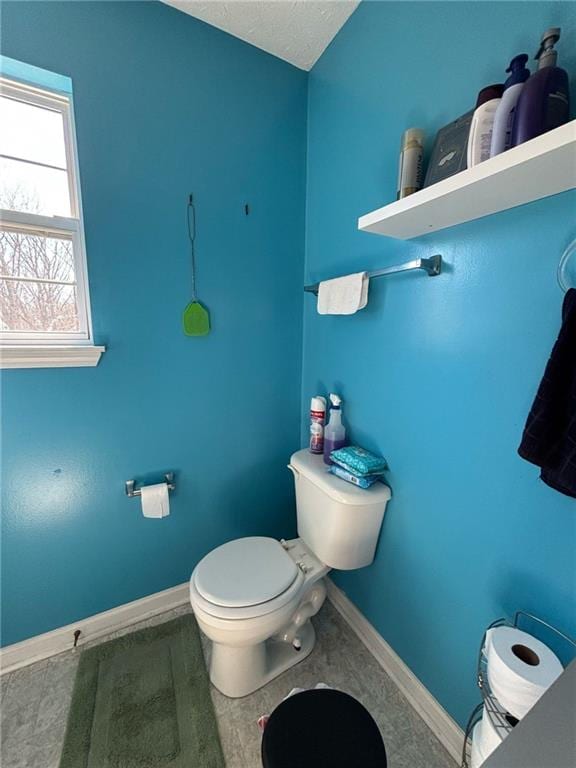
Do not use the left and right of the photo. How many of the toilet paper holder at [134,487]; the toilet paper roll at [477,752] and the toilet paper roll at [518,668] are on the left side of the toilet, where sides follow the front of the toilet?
2

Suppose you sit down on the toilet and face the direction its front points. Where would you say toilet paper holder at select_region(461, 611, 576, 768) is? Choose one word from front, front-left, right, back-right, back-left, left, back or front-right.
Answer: left

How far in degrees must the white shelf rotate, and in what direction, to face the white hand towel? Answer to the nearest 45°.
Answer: approximately 90° to its right

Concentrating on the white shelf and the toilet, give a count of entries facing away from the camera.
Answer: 0

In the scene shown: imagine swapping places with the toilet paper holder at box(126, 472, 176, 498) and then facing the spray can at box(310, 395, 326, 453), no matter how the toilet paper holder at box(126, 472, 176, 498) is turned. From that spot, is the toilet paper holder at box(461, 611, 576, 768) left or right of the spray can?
right

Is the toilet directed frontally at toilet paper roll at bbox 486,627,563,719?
no

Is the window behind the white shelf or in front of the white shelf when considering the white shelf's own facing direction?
in front

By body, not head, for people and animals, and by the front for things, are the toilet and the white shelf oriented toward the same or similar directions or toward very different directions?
same or similar directions

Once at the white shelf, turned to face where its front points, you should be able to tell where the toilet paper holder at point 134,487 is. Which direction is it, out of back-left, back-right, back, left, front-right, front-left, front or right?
front-right

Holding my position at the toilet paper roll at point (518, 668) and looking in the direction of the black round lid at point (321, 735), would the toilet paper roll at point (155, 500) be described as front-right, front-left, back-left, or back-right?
front-right

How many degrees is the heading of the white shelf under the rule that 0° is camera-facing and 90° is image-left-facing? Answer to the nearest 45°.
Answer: approximately 45°

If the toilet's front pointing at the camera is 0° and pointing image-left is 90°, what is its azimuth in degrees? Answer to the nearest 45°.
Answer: approximately 45°
